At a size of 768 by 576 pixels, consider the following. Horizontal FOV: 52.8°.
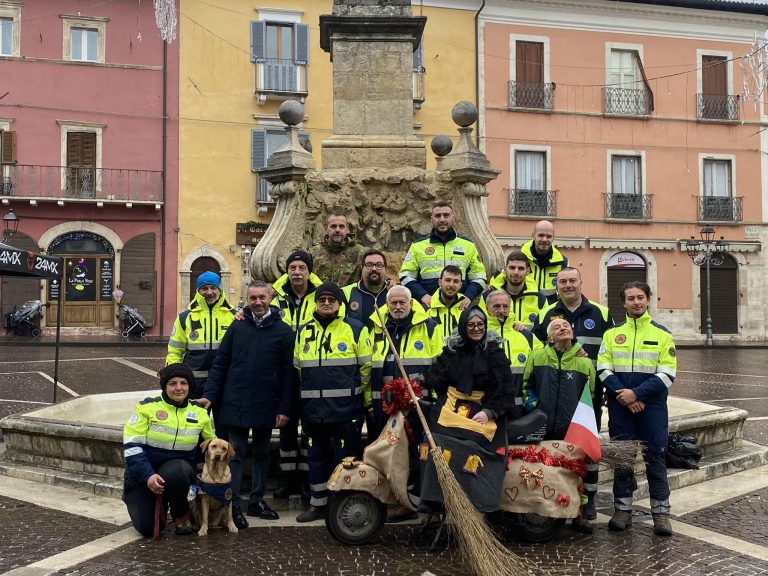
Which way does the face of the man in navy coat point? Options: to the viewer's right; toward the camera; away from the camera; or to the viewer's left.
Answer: toward the camera

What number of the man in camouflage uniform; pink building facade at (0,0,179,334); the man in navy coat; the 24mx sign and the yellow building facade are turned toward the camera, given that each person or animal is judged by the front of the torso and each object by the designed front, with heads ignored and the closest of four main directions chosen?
5

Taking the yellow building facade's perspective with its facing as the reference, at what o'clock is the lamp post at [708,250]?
The lamp post is roughly at 9 o'clock from the yellow building facade.

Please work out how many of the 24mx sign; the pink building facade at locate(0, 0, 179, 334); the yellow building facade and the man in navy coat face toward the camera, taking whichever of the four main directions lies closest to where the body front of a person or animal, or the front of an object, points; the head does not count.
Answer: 4

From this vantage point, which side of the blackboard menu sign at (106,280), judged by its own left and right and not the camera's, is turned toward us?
front

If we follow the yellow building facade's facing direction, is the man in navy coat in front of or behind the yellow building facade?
in front

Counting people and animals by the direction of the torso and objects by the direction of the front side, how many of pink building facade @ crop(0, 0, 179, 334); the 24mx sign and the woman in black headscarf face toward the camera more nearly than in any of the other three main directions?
3

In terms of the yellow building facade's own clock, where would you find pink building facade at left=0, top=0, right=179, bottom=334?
The pink building facade is roughly at 3 o'clock from the yellow building facade.

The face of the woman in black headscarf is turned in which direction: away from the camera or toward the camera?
toward the camera

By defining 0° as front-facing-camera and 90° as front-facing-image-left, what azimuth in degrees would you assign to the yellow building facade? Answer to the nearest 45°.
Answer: approximately 0°

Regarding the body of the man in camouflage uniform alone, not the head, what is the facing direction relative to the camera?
toward the camera

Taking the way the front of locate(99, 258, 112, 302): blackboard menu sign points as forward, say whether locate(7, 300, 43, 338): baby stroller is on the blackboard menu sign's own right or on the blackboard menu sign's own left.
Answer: on the blackboard menu sign's own right

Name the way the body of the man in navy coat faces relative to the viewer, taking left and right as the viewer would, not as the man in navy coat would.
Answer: facing the viewer

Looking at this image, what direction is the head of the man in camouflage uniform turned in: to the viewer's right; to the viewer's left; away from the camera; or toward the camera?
toward the camera

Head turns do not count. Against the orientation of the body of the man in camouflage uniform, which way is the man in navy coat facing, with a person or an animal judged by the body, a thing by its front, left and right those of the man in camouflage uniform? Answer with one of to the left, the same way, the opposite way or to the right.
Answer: the same way

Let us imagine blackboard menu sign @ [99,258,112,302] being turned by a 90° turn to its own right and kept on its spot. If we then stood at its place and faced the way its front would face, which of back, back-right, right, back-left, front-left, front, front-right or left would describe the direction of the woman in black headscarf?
left

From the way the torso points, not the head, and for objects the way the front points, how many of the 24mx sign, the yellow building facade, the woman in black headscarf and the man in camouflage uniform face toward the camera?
4

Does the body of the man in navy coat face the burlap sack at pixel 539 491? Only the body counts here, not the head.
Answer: no

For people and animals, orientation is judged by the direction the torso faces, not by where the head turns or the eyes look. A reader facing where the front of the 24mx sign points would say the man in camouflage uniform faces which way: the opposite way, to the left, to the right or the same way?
the same way
